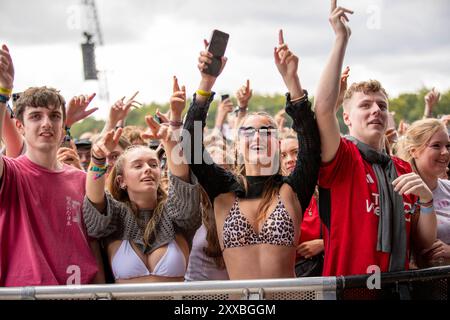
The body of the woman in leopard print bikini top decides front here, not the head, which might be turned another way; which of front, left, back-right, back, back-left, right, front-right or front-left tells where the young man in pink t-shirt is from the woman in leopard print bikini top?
right

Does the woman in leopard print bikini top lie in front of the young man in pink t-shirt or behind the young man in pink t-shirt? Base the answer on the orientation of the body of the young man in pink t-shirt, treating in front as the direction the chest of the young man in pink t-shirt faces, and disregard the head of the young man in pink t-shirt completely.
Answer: in front

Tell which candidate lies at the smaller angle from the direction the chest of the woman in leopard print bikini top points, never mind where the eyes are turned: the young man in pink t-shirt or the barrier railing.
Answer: the barrier railing

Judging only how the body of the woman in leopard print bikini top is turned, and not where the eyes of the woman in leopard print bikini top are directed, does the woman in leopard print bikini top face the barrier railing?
yes

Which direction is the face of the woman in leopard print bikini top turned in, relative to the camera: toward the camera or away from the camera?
toward the camera

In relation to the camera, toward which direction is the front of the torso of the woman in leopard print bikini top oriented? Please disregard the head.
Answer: toward the camera

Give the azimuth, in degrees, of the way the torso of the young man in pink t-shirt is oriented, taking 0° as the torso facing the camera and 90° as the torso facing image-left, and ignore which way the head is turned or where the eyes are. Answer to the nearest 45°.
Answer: approximately 315°

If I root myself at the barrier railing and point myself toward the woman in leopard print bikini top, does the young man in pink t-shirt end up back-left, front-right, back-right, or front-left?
front-left
